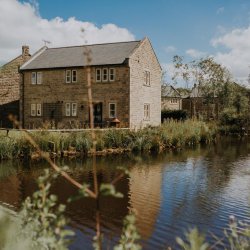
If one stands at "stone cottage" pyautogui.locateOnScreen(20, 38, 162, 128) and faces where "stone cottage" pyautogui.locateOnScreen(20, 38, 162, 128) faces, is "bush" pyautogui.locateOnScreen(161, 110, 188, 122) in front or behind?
behind

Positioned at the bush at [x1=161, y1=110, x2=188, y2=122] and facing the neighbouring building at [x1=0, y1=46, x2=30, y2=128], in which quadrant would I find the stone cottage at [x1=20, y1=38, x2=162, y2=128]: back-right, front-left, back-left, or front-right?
front-left

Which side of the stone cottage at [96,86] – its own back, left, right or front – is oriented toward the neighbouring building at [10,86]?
right

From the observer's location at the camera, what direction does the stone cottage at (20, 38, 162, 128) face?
facing the viewer and to the left of the viewer
